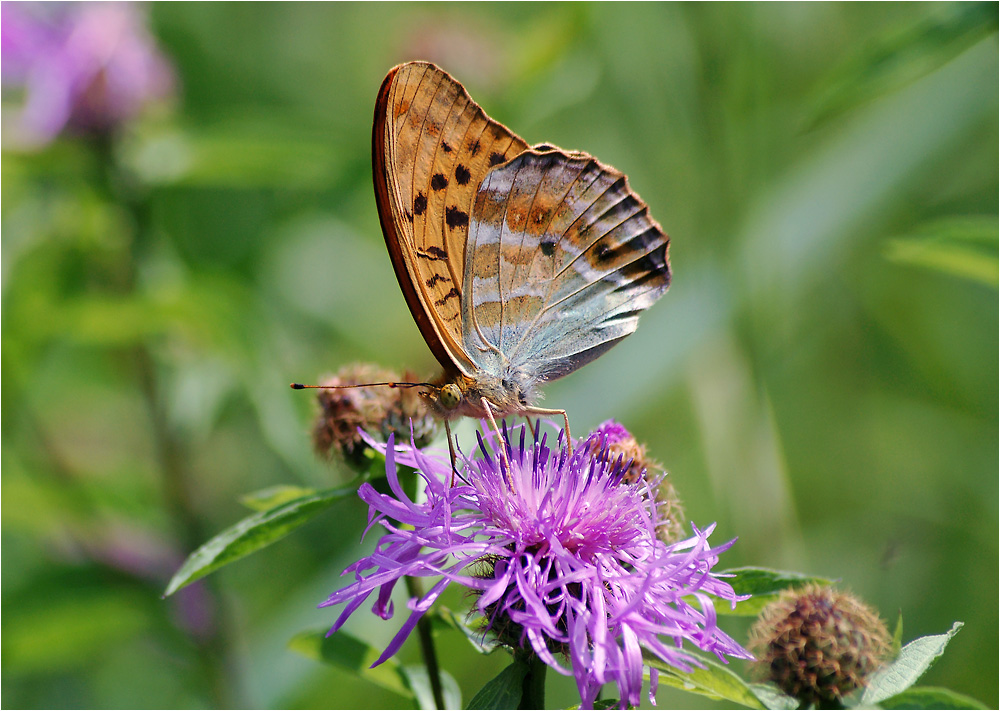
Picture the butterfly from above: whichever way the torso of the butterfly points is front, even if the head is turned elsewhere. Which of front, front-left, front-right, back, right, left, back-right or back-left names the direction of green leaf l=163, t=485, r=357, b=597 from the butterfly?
front-left

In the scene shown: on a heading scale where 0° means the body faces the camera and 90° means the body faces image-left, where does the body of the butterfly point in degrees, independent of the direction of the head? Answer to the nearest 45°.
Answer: approximately 90°

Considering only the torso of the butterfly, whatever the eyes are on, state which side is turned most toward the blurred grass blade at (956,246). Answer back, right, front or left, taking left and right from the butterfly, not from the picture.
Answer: back

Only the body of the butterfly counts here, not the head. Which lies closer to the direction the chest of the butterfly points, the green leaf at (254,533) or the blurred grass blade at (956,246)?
the green leaf
